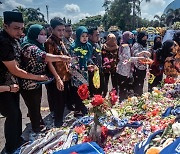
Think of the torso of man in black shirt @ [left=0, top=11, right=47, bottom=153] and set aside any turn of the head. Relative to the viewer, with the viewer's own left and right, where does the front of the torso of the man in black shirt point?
facing the viewer and to the right of the viewer

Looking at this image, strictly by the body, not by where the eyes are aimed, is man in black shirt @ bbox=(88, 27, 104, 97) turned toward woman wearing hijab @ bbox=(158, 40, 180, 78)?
no

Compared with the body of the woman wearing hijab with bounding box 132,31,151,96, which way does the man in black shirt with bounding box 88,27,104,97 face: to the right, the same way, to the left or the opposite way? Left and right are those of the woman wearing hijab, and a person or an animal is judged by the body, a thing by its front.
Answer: the same way

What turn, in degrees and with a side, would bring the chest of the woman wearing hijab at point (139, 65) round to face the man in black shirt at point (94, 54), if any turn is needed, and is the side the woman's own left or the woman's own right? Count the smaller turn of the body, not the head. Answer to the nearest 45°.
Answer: approximately 90° to the woman's own right

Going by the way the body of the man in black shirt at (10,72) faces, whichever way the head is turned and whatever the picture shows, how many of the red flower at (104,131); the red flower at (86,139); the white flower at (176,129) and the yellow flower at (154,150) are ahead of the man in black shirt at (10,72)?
4

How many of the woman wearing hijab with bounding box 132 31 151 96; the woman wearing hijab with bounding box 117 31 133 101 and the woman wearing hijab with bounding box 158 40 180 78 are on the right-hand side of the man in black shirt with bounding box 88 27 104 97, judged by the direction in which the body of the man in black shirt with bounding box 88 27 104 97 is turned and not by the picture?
0

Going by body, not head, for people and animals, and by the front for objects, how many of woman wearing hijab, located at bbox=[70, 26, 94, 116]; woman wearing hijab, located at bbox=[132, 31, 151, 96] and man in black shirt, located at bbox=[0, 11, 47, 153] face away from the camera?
0

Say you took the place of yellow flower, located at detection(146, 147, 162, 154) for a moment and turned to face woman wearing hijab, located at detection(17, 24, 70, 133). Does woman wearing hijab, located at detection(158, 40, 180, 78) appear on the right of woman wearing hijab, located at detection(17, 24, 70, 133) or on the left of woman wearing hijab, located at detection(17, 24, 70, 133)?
right

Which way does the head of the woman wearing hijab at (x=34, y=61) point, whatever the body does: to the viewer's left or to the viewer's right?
to the viewer's right

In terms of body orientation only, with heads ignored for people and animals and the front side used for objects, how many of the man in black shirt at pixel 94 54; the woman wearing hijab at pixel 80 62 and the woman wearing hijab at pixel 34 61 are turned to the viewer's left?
0

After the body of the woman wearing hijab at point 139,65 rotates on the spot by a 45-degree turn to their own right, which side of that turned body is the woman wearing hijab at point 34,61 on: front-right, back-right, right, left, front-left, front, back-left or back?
front-right

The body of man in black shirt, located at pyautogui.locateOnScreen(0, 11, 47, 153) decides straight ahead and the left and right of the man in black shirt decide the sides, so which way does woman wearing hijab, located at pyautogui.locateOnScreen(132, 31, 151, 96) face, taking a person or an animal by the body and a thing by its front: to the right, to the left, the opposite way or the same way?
the same way

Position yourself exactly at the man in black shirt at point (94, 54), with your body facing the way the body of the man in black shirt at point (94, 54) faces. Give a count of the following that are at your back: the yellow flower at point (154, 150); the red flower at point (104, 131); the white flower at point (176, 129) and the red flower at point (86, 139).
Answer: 0

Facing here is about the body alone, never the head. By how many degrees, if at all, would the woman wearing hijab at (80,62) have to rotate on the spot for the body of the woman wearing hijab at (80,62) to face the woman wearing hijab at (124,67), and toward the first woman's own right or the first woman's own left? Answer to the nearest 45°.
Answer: approximately 90° to the first woman's own left

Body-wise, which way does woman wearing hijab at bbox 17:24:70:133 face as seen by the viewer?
to the viewer's right
